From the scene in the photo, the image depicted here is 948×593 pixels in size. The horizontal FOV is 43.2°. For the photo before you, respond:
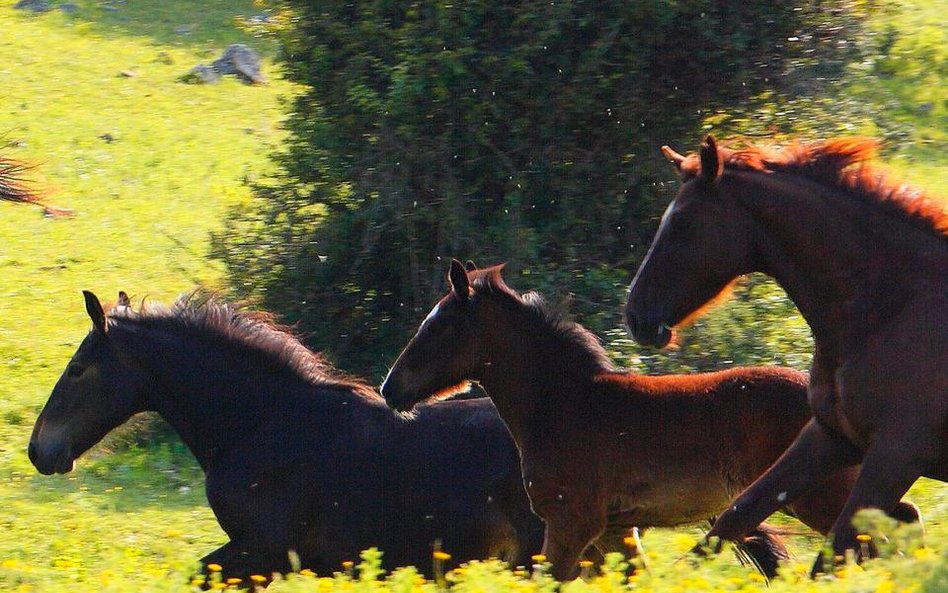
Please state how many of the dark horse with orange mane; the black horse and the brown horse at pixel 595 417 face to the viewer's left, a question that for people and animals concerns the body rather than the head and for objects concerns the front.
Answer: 3

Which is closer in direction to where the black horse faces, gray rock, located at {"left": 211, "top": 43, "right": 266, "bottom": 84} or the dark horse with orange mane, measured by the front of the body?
the gray rock

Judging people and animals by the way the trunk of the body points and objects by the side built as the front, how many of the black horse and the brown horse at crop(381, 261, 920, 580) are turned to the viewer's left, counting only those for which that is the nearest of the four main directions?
2

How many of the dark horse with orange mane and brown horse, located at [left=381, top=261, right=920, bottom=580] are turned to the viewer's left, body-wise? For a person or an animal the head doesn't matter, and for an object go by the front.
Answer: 2

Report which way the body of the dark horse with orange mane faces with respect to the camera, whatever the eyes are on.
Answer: to the viewer's left

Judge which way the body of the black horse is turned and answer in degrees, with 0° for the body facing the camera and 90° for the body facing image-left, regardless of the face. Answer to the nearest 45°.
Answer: approximately 90°

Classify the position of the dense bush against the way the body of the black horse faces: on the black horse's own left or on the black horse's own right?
on the black horse's own right

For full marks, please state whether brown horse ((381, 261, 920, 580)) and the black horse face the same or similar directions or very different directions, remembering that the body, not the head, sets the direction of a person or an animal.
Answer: same or similar directions

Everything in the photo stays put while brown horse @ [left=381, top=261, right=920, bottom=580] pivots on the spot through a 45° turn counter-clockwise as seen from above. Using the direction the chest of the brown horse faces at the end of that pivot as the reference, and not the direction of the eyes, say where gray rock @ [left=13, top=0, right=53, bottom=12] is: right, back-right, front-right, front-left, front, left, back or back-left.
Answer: right

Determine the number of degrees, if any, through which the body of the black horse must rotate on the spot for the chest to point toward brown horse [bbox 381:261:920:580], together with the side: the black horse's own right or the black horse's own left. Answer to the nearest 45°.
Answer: approximately 180°

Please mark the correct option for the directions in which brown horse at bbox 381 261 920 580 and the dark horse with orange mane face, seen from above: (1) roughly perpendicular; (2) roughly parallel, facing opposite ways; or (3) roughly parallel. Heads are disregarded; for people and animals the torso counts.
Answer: roughly parallel

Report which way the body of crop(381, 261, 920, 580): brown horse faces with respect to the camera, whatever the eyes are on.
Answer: to the viewer's left

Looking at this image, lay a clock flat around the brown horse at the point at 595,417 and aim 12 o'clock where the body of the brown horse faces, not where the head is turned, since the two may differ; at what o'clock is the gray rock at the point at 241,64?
The gray rock is roughly at 2 o'clock from the brown horse.
